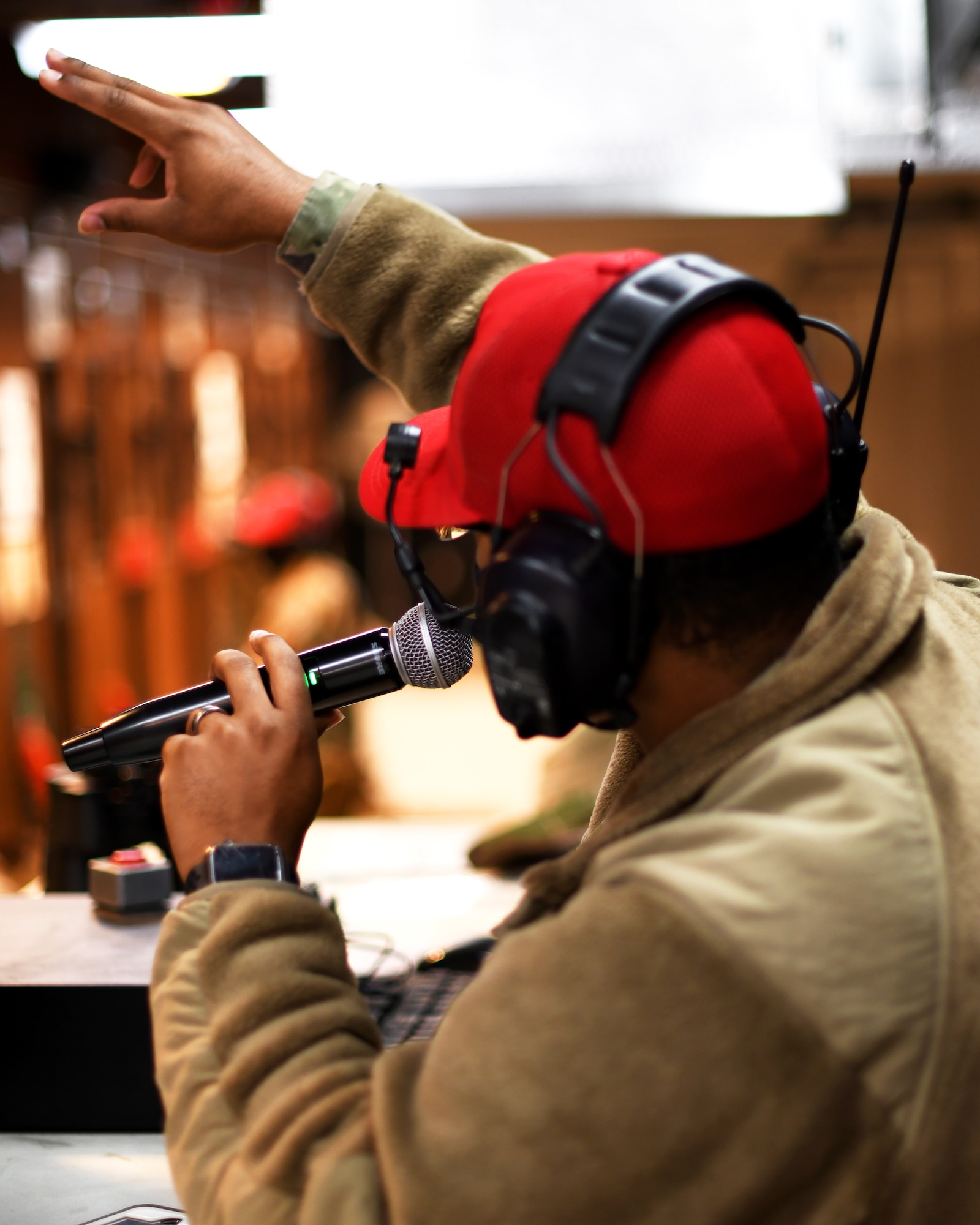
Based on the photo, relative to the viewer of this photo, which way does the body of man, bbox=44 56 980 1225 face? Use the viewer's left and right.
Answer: facing away from the viewer and to the left of the viewer
